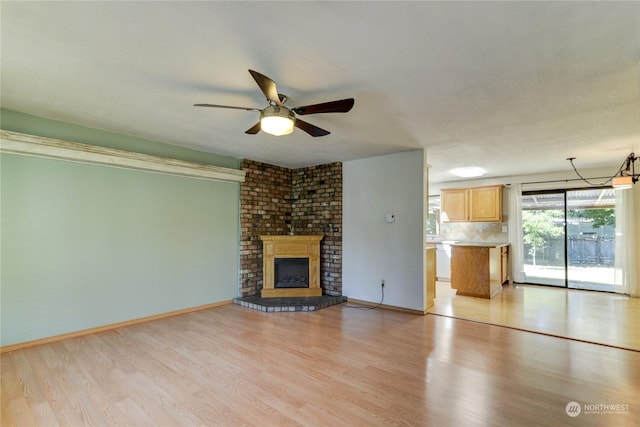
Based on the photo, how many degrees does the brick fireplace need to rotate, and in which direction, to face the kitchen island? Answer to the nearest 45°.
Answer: approximately 90° to its left

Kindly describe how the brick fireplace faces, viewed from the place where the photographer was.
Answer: facing the viewer

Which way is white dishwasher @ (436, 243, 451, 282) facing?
toward the camera

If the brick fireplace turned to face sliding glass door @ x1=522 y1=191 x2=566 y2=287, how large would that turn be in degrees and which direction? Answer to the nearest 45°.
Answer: approximately 90° to its left

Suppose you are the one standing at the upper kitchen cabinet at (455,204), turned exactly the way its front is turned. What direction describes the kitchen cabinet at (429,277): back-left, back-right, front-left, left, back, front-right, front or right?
front

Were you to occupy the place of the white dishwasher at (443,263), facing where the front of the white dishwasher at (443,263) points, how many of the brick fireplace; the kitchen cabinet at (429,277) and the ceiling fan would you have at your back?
0

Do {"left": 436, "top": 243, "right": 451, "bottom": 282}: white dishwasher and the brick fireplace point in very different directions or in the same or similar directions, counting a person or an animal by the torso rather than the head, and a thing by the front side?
same or similar directions

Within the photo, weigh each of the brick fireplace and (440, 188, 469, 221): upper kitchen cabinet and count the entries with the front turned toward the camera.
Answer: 2

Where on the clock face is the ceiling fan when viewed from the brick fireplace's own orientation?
The ceiling fan is roughly at 12 o'clock from the brick fireplace.

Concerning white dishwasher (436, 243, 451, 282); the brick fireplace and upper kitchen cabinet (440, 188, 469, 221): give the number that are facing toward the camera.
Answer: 3

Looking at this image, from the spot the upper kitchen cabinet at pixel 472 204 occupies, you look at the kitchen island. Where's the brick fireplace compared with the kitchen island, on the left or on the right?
right

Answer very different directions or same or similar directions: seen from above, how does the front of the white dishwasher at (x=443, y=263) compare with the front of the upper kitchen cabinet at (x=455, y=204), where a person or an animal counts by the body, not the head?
same or similar directions

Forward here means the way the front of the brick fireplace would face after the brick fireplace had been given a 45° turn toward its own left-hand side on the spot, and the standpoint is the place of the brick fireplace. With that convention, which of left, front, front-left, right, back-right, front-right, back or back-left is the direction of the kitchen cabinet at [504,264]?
front-left

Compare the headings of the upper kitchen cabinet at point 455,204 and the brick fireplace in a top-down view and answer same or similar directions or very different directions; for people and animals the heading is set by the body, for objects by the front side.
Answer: same or similar directions

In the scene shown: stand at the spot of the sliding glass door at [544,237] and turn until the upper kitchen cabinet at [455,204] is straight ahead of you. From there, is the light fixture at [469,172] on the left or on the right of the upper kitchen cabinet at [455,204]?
left

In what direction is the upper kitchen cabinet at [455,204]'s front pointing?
toward the camera

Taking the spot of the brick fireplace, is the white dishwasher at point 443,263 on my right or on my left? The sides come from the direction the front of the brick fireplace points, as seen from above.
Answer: on my left
